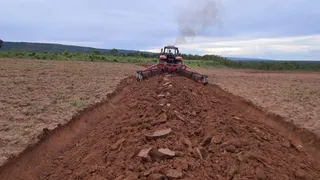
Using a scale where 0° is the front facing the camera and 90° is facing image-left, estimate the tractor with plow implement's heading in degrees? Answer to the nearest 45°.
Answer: approximately 180°

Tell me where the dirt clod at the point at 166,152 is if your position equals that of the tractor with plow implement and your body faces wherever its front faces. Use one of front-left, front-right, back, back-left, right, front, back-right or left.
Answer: back

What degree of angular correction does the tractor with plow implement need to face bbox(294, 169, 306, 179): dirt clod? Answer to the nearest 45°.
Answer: approximately 180°

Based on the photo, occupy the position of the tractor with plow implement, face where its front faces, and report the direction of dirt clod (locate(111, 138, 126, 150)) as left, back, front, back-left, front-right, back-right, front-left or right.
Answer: back

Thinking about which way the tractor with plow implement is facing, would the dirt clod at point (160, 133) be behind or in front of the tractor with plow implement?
behind

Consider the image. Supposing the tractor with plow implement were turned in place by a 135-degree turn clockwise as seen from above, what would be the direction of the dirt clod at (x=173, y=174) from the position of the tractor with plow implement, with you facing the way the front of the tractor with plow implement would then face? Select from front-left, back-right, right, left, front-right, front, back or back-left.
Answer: front-right

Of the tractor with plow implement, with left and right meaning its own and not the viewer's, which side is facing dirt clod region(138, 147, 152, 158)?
back
